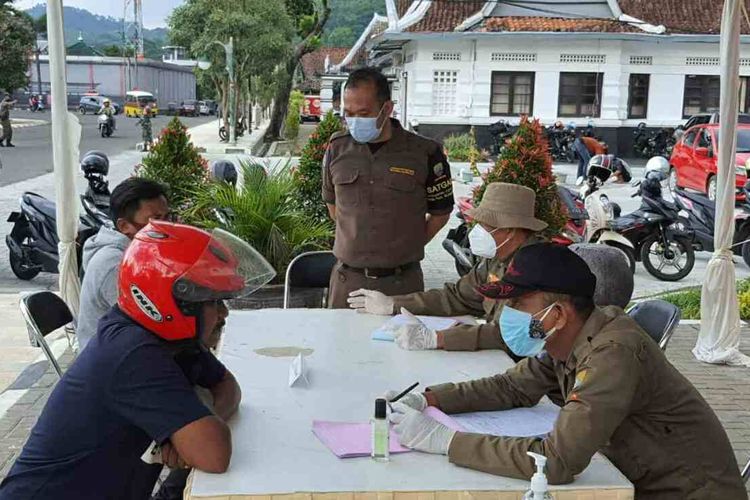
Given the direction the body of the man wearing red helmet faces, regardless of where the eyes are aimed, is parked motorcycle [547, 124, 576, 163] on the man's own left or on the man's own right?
on the man's own left

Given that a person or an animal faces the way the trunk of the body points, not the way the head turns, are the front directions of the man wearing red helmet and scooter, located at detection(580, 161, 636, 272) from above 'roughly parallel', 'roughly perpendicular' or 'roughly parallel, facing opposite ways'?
roughly perpendicular

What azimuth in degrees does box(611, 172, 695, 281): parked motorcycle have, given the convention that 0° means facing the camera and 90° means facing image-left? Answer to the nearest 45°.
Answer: approximately 315°

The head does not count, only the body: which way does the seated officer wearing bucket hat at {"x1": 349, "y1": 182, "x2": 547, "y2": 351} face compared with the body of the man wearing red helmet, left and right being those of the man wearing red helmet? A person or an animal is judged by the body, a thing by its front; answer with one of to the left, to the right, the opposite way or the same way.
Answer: the opposite way

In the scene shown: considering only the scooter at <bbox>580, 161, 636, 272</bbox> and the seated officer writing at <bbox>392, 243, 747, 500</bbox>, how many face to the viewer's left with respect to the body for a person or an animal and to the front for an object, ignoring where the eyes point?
1

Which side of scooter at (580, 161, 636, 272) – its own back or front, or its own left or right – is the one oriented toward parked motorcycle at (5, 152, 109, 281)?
right

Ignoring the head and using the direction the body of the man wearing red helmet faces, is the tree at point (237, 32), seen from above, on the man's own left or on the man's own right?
on the man's own left

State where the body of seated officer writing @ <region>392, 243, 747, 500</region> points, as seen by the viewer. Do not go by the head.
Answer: to the viewer's left

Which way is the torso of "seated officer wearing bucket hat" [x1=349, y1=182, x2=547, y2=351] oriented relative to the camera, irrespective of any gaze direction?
to the viewer's left

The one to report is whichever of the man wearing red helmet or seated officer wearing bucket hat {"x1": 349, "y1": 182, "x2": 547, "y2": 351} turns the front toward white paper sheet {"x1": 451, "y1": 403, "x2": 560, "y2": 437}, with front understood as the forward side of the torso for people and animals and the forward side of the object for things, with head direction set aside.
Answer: the man wearing red helmet

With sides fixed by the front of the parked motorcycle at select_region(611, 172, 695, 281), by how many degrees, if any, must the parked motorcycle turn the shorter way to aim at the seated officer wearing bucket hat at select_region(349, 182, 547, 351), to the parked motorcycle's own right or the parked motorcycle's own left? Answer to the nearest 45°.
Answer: approximately 45° to the parked motorcycle's own right

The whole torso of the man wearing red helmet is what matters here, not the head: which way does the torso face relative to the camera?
to the viewer's right
